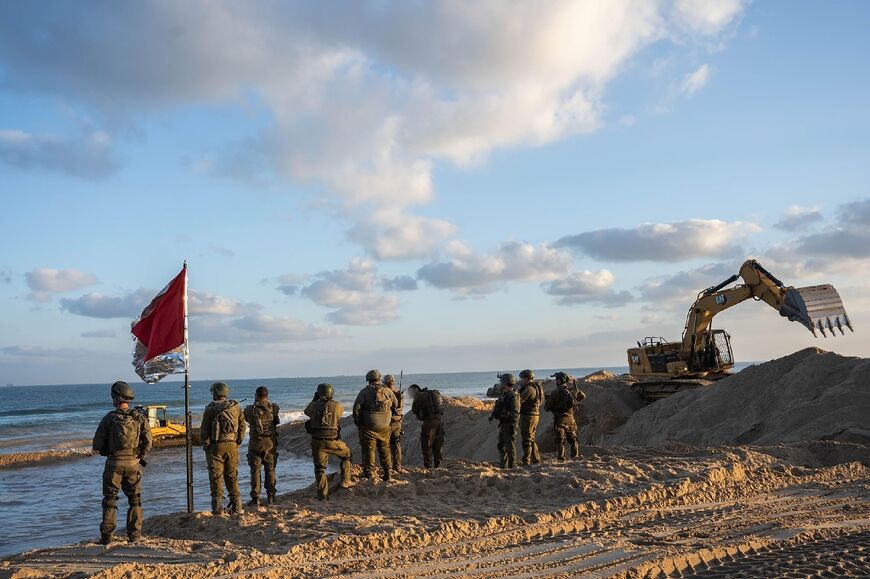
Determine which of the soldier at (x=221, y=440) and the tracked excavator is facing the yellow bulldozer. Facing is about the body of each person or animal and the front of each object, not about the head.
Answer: the soldier

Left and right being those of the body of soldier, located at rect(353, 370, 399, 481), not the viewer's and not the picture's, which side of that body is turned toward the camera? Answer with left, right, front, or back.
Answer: back

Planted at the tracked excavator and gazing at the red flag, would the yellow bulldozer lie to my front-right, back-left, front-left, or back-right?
front-right

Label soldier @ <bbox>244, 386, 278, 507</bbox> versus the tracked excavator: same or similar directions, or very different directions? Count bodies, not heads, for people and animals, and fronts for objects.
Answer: very different directions

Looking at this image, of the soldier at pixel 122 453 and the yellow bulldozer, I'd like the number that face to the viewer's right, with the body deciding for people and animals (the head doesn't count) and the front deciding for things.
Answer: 1

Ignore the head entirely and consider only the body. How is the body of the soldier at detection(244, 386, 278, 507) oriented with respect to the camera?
away from the camera

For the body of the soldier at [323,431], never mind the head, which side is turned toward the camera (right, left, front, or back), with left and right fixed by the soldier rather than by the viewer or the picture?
back

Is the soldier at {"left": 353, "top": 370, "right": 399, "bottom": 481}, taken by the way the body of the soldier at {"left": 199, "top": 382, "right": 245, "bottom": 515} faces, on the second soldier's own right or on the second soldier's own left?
on the second soldier's own right

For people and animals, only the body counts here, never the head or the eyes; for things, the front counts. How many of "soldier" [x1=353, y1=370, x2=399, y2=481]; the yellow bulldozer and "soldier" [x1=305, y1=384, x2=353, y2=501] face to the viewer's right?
1

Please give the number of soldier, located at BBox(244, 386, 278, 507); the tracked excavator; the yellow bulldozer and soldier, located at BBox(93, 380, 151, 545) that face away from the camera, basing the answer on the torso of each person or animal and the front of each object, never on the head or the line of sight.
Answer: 2

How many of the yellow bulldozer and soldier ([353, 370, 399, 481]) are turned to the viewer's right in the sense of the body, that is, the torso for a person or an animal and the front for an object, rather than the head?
1

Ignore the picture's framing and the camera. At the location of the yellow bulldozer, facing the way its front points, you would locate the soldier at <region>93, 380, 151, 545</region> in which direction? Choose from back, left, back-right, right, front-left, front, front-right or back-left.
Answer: right

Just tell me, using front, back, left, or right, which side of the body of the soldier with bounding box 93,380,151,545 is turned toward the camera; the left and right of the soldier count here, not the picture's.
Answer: back

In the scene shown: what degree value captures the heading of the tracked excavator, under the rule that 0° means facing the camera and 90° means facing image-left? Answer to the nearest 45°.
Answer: approximately 315°

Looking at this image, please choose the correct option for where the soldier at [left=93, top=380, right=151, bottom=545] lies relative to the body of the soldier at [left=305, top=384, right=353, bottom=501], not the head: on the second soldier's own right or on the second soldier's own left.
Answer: on the second soldier's own left

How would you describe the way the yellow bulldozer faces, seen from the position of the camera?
facing to the right of the viewer

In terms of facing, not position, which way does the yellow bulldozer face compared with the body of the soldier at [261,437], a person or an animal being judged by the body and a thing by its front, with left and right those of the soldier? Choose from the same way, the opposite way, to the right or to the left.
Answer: to the right

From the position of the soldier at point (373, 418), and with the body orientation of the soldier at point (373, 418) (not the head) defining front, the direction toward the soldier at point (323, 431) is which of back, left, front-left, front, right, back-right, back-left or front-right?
back-left

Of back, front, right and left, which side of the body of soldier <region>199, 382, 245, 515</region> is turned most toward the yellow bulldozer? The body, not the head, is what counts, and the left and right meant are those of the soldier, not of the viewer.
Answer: front
